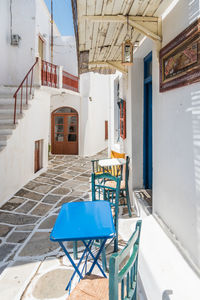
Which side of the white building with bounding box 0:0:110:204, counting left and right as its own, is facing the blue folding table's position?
front

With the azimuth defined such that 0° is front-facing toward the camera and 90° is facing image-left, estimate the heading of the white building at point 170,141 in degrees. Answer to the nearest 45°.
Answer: approximately 90°

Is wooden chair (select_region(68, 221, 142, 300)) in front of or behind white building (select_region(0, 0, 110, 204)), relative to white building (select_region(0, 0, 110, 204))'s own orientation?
in front

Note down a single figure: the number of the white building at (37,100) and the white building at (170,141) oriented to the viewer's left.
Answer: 1

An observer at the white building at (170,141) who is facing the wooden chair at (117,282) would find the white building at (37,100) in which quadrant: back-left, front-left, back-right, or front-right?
back-right

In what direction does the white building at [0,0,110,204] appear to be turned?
toward the camera

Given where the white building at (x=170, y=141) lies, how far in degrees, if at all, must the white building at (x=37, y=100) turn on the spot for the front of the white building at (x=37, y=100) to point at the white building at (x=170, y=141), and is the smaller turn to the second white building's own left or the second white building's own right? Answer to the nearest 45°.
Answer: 0° — it already faces it

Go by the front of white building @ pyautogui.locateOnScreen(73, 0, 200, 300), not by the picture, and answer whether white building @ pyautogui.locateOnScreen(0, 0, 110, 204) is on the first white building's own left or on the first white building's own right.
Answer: on the first white building's own right
